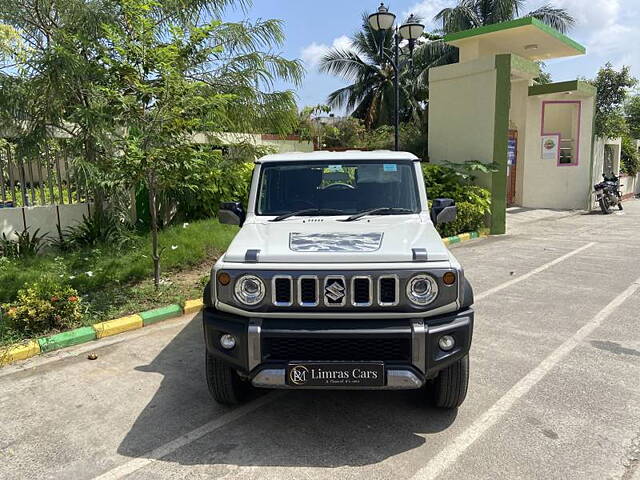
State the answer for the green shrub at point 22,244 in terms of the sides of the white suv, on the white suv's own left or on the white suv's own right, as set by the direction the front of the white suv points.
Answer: on the white suv's own right

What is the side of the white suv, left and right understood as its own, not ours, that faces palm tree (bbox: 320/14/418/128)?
back

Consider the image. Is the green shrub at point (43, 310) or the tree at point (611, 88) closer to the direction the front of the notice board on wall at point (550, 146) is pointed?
the green shrub

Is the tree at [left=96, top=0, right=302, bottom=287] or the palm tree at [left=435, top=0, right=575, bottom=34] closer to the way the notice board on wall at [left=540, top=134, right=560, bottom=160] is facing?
the tree

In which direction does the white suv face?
toward the camera

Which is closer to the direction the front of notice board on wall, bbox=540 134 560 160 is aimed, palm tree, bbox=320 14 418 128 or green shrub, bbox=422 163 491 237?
the green shrub

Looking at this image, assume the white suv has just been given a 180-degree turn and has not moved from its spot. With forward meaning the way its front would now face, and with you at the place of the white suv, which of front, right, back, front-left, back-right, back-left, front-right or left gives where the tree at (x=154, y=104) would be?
front-left

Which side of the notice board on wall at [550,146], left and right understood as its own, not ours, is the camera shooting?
front

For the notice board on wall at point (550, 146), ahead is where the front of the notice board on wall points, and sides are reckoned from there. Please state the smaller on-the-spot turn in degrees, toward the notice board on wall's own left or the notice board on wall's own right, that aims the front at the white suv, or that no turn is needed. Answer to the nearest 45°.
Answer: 0° — it already faces it

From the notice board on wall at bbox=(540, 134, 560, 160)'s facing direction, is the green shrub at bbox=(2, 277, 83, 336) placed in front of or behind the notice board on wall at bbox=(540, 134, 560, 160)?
in front

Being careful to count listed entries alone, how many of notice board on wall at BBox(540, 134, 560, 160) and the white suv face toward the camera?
2

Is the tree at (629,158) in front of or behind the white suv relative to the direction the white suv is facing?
behind

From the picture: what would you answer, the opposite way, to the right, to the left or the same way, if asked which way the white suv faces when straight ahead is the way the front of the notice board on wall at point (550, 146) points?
the same way
